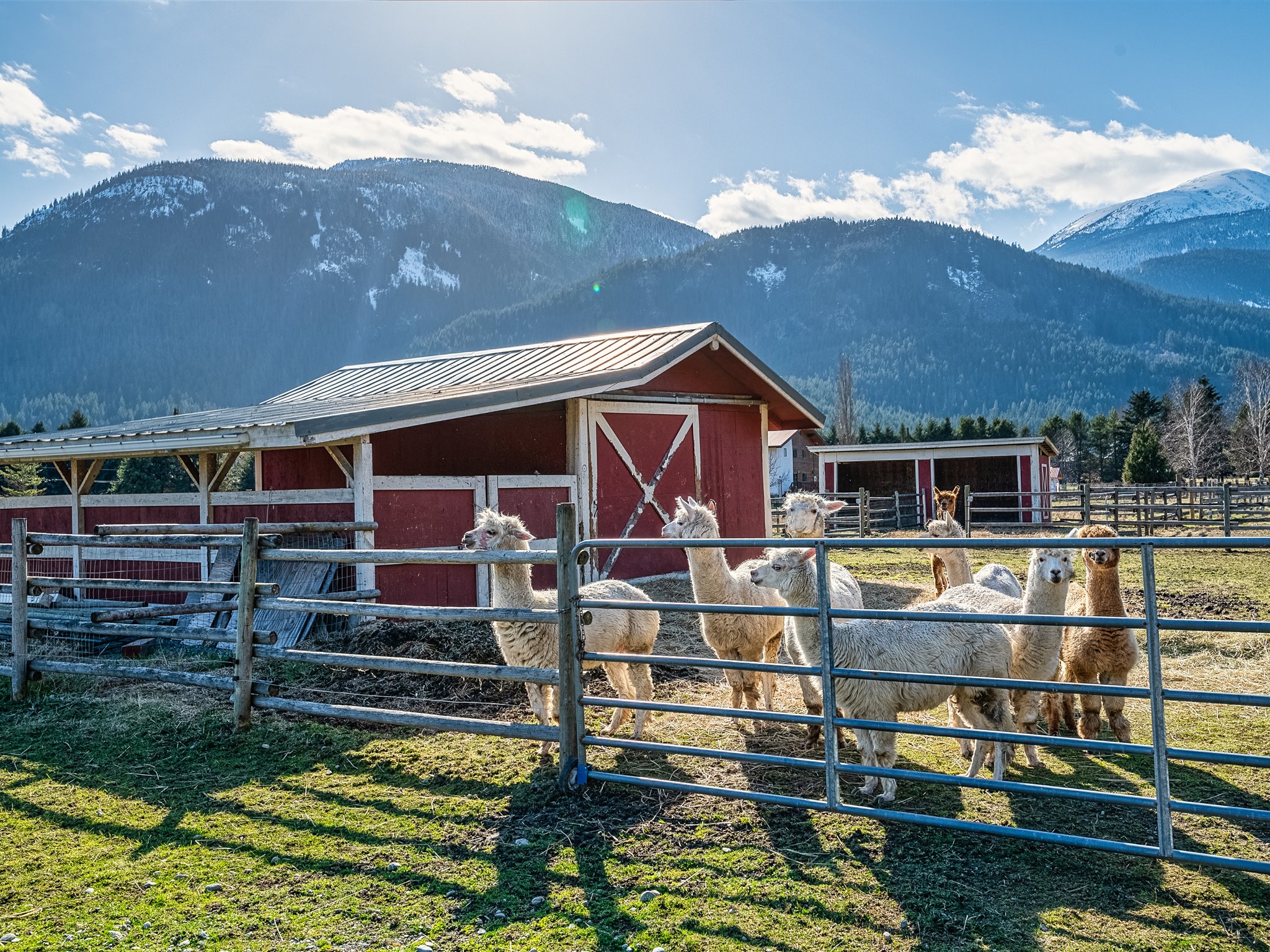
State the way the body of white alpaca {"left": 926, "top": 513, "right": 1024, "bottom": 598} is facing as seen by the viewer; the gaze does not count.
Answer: to the viewer's left

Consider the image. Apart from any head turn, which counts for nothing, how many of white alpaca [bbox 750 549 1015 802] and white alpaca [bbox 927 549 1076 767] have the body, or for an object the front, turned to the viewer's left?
1

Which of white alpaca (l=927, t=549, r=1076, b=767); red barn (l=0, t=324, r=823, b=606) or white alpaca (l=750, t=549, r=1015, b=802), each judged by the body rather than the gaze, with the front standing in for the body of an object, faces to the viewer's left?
white alpaca (l=750, t=549, r=1015, b=802)

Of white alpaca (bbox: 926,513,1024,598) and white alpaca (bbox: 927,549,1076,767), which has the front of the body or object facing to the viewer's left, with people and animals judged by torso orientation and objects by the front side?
white alpaca (bbox: 926,513,1024,598)

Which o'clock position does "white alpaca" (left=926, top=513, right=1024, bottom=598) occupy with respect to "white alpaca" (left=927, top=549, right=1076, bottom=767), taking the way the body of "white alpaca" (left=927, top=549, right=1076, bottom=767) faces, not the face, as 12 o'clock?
"white alpaca" (left=926, top=513, right=1024, bottom=598) is roughly at 7 o'clock from "white alpaca" (left=927, top=549, right=1076, bottom=767).

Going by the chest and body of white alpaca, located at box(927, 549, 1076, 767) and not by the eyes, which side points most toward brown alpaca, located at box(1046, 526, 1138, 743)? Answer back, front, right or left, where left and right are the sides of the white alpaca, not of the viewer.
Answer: left

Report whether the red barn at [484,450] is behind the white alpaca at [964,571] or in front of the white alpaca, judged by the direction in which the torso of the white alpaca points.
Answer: in front

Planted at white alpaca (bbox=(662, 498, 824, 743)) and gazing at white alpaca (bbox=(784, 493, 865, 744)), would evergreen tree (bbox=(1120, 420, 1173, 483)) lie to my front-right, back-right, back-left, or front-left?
front-left

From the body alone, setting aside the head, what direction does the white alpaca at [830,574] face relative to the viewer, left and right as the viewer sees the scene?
facing the viewer and to the left of the viewer

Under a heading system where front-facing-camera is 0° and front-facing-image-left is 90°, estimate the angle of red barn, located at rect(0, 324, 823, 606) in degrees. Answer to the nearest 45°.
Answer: approximately 315°

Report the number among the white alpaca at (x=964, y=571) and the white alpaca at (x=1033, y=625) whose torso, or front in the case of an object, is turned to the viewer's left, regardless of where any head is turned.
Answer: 1

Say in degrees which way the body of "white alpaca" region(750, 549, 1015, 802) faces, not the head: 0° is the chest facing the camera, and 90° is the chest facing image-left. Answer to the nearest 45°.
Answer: approximately 90°
